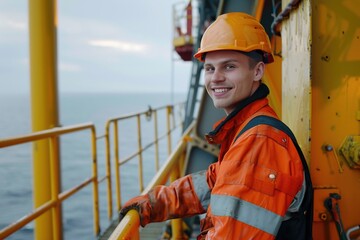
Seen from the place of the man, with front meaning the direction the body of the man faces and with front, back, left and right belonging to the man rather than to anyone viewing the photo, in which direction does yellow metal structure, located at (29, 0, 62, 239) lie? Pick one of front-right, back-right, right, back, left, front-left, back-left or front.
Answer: front-right

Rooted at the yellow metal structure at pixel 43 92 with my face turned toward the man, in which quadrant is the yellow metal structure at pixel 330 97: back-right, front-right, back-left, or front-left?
front-left

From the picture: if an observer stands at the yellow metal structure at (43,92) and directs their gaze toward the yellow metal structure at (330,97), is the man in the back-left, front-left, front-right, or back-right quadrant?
front-right

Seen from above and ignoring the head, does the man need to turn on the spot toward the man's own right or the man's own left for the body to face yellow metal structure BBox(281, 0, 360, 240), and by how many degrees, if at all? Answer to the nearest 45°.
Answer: approximately 135° to the man's own right

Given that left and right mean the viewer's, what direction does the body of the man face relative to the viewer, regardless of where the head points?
facing to the left of the viewer
